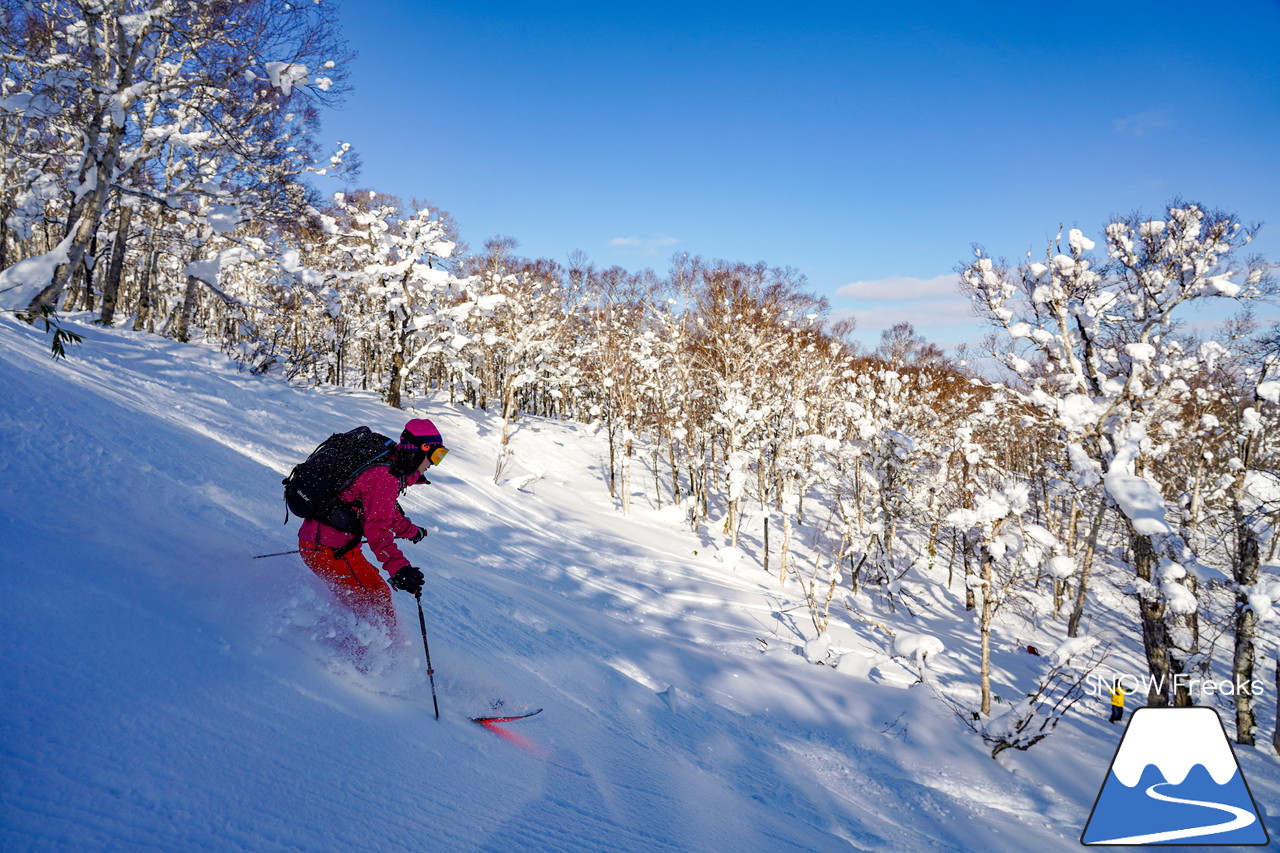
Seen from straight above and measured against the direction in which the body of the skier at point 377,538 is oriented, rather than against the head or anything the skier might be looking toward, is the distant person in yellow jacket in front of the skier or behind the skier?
in front

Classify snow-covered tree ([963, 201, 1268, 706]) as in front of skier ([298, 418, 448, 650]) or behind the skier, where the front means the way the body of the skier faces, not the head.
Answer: in front

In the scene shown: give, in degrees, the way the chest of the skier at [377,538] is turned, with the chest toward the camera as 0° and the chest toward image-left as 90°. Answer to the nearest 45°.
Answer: approximately 270°

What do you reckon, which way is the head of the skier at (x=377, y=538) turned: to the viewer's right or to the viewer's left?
to the viewer's right
